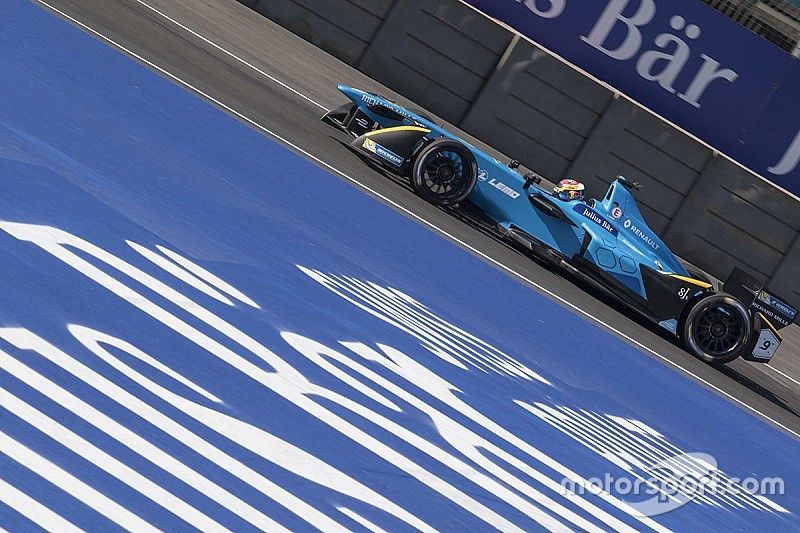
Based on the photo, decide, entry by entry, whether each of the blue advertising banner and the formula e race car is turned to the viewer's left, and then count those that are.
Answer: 1

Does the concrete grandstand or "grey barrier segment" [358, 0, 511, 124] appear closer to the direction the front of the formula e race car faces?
the grey barrier segment

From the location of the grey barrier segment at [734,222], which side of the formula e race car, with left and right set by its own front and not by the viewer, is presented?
right

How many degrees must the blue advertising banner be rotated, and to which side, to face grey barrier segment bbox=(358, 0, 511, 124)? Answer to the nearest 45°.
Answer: approximately 90° to its right

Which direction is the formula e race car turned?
to the viewer's left

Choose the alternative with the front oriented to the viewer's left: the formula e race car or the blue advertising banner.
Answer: the formula e race car

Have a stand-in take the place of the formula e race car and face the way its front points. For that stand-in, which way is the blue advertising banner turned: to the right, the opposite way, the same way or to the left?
to the left

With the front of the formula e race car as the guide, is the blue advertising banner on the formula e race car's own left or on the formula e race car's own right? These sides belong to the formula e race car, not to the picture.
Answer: on the formula e race car's own right

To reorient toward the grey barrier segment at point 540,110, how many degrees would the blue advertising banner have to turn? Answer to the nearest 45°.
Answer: approximately 45° to its right

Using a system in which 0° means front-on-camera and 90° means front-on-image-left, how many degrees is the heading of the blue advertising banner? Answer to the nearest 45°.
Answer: approximately 0°
